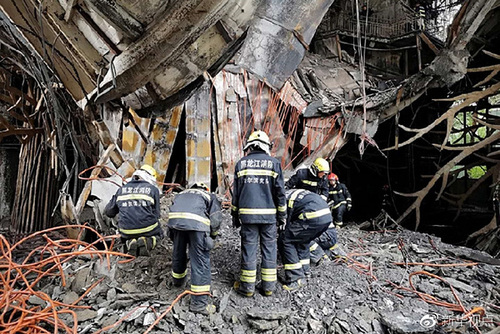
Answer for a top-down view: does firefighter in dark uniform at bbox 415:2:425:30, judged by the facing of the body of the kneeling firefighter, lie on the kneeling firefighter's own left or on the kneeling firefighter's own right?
on the kneeling firefighter's own right

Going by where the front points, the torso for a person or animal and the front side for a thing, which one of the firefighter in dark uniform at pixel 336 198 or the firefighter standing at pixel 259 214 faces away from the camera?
the firefighter standing

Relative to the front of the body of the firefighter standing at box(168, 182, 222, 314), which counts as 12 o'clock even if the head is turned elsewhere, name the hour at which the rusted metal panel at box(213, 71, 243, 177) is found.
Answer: The rusted metal panel is roughly at 11 o'clock from the firefighter standing.

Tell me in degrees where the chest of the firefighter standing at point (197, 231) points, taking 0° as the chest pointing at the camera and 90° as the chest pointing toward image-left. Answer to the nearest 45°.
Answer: approximately 225°

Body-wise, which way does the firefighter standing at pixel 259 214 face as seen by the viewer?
away from the camera

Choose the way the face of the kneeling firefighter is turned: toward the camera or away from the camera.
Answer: away from the camera

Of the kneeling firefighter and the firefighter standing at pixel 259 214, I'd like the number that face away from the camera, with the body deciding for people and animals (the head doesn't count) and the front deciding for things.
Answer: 2

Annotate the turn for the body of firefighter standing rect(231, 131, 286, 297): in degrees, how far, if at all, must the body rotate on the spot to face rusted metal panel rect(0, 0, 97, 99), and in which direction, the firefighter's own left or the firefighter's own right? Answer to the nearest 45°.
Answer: approximately 90° to the firefighter's own left

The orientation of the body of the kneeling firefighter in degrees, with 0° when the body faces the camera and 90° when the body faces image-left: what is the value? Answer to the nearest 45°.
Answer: approximately 180°

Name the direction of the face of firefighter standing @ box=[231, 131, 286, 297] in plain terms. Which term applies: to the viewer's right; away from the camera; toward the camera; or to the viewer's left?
away from the camera

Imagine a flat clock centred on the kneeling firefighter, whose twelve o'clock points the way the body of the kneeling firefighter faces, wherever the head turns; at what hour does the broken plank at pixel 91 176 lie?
The broken plank is roughly at 11 o'clock from the kneeling firefighter.

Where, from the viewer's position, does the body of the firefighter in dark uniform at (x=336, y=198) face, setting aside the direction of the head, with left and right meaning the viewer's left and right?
facing the viewer and to the left of the viewer
